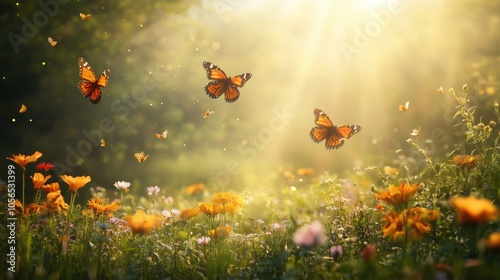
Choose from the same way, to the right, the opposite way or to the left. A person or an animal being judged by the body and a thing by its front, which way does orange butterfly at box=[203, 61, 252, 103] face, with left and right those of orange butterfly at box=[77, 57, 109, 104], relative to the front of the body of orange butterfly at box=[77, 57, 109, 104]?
the same way

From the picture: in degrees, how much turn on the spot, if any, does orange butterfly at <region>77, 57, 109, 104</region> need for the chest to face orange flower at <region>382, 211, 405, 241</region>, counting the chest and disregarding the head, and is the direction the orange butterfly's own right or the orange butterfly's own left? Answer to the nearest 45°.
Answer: approximately 90° to the orange butterfly's own right

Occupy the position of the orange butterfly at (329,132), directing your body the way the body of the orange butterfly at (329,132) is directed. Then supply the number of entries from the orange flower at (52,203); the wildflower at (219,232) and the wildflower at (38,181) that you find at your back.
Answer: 3

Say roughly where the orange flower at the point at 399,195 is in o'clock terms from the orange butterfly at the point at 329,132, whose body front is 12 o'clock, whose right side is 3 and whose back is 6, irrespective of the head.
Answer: The orange flower is roughly at 4 o'clock from the orange butterfly.

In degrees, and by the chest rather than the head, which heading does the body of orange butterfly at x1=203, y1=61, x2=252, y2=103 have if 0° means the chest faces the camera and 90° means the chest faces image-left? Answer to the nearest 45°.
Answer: approximately 225°

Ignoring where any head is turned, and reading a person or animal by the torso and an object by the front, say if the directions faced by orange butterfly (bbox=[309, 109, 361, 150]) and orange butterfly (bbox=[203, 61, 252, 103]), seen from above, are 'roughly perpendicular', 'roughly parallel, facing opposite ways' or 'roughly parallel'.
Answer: roughly parallel

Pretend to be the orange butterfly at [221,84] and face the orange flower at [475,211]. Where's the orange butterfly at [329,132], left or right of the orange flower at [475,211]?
left

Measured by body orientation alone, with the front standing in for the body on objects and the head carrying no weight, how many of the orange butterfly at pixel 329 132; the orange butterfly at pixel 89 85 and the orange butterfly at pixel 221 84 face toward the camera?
0

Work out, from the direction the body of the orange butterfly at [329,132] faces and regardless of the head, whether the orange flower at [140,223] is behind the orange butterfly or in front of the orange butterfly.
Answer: behind

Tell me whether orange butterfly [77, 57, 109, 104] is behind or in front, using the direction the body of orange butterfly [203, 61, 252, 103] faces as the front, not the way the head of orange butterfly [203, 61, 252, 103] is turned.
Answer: behind

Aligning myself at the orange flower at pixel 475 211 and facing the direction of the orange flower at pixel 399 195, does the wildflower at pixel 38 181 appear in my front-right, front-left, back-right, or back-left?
front-left

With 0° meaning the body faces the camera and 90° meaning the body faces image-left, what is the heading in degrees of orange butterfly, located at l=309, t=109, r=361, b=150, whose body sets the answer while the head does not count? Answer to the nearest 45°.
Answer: approximately 225°
